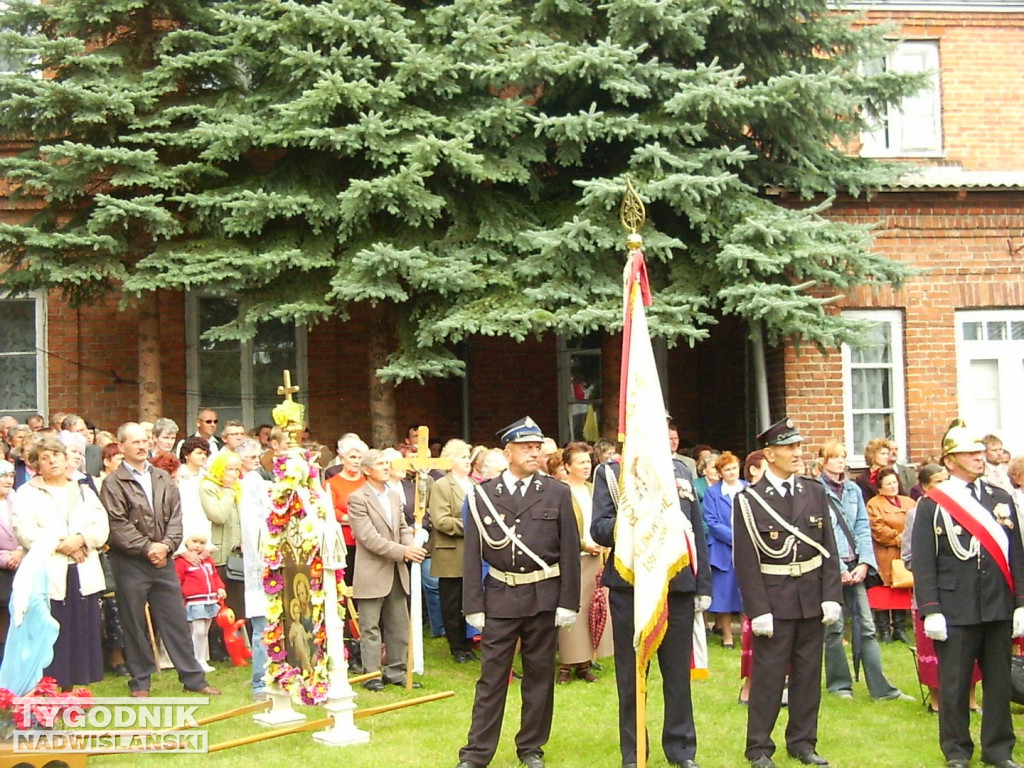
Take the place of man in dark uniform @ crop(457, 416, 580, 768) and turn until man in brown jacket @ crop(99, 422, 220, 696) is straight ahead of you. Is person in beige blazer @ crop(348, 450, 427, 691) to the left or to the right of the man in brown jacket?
right

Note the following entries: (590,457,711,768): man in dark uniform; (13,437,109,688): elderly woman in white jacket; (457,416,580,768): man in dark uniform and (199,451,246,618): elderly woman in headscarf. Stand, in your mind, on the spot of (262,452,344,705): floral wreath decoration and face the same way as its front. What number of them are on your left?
2

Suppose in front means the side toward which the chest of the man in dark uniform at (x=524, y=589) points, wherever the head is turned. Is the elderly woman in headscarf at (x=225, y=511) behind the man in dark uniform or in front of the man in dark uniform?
behind

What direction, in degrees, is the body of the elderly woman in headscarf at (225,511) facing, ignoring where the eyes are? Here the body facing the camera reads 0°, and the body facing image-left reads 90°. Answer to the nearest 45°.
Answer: approximately 315°

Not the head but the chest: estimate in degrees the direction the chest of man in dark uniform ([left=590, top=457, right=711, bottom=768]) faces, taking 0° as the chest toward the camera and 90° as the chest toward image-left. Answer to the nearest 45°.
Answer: approximately 0°

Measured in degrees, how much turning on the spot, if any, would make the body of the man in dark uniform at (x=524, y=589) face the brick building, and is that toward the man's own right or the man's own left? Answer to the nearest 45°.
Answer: approximately 180°

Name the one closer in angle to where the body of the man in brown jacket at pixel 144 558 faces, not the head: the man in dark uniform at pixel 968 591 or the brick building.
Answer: the man in dark uniform

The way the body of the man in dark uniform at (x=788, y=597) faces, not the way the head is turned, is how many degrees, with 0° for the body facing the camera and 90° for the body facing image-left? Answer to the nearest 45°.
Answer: approximately 315°

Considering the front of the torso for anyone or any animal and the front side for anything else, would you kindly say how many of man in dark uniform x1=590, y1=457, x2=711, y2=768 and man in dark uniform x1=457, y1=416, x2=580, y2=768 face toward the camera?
2

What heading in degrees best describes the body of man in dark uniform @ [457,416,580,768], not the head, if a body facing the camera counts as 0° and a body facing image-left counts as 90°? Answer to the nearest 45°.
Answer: approximately 0°

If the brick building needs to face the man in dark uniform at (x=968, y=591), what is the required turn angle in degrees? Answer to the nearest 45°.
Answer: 0° — it already faces them
